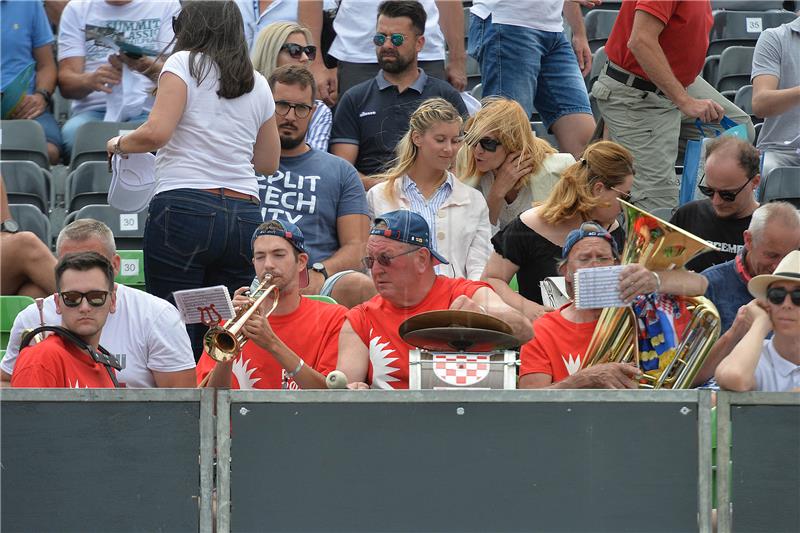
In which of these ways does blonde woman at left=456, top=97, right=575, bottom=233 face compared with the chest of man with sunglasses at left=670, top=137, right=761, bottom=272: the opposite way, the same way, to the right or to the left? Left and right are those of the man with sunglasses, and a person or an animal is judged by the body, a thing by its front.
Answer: the same way

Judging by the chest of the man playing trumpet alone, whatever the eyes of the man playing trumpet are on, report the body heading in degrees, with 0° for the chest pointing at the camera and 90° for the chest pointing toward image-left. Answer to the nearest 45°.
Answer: approximately 45°

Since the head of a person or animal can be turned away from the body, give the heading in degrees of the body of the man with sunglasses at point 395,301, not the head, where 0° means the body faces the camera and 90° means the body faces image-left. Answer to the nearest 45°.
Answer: approximately 45°

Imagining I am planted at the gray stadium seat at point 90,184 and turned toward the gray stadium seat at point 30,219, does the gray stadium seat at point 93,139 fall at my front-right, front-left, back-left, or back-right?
back-right

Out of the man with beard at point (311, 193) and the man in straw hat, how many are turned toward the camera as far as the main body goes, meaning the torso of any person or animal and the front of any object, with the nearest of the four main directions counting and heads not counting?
2

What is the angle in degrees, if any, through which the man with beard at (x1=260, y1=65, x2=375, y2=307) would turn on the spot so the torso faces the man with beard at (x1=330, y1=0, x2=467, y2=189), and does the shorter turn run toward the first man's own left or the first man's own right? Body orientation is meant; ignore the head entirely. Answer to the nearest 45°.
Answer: approximately 135° to the first man's own left

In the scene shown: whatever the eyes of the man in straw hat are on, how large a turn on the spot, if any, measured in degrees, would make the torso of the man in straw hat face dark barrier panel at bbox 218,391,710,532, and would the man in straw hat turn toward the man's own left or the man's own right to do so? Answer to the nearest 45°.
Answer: approximately 45° to the man's own right

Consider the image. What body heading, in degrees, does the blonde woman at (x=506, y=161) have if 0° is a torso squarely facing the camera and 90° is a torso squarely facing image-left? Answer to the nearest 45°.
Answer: approximately 45°

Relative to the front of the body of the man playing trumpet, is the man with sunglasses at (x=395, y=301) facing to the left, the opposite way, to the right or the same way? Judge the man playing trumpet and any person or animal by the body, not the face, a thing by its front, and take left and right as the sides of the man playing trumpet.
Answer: the same way

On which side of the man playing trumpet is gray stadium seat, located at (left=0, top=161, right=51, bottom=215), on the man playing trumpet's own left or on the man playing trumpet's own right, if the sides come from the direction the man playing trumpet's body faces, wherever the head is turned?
on the man playing trumpet's own right

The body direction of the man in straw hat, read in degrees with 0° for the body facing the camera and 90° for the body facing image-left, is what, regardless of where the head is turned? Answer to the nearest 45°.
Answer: approximately 0°

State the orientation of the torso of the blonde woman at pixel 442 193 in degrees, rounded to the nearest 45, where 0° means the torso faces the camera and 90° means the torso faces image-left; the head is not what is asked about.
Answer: approximately 0°

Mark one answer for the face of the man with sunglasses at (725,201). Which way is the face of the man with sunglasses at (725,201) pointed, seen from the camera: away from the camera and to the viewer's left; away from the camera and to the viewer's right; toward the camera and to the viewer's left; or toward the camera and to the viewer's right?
toward the camera and to the viewer's left
